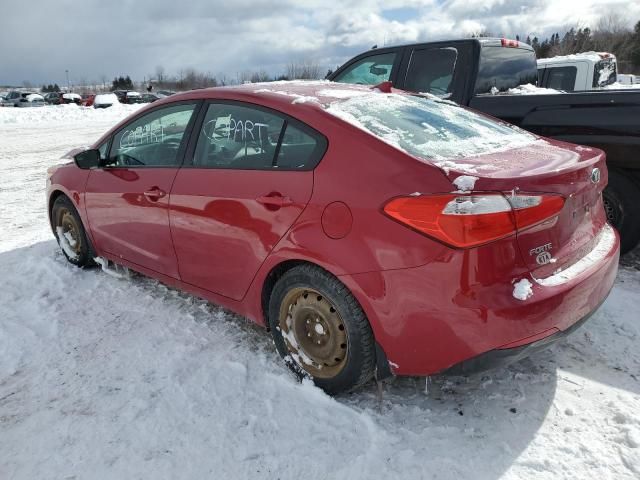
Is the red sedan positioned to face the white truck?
no

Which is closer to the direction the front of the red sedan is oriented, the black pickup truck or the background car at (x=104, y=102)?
the background car

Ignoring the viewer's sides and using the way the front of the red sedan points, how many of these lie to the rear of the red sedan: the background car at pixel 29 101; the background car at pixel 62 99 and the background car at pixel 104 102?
0

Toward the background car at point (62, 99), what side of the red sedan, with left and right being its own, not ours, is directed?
front

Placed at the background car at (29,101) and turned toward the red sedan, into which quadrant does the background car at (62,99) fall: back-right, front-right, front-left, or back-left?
front-left

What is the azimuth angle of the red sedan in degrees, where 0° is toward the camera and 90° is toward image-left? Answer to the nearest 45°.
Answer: approximately 135°

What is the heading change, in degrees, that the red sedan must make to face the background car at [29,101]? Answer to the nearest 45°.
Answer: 0° — it already faces it

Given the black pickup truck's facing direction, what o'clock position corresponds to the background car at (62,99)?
The background car is roughly at 12 o'clock from the black pickup truck.

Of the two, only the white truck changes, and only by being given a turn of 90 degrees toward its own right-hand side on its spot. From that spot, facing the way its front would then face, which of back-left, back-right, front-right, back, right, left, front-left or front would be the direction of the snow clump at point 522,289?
back-right

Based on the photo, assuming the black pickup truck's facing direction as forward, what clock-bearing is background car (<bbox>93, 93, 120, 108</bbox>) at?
The background car is roughly at 12 o'clock from the black pickup truck.

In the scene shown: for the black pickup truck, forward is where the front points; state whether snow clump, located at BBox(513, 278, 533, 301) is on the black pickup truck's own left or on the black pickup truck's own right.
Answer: on the black pickup truck's own left

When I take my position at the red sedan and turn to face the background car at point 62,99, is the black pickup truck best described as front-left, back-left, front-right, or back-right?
front-right

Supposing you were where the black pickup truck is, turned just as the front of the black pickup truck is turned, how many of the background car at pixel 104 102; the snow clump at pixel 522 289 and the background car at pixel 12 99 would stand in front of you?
2

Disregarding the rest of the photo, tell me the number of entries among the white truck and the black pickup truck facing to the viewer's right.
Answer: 0

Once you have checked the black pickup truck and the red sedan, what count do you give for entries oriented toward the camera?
0

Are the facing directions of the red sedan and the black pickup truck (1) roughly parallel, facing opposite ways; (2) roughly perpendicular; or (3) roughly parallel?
roughly parallel

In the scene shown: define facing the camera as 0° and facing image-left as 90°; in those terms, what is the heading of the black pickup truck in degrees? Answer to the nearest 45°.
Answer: approximately 135°

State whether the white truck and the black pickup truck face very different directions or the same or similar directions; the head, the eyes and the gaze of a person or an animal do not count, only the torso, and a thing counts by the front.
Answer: same or similar directions

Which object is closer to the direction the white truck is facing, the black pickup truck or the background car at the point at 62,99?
the background car

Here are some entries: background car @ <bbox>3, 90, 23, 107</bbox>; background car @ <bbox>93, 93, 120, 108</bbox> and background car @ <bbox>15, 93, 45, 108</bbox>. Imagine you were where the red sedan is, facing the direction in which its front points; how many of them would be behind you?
0
